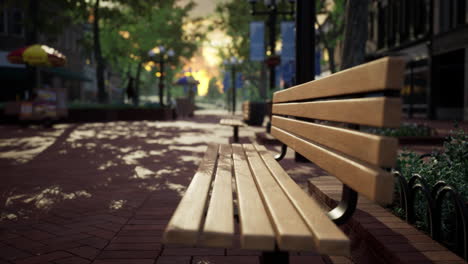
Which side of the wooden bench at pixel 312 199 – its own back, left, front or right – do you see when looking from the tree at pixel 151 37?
right

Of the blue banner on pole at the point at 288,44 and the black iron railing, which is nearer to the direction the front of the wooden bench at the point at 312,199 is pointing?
the blue banner on pole

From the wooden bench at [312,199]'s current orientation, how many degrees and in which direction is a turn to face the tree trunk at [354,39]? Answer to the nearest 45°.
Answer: approximately 90° to its right

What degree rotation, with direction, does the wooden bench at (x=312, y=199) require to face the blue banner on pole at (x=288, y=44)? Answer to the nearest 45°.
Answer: approximately 90° to its right

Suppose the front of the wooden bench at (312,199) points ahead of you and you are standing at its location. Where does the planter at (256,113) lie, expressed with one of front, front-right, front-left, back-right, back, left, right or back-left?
right

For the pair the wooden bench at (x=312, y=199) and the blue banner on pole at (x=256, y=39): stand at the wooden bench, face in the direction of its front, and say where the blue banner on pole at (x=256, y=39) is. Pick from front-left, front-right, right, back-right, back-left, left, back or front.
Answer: right

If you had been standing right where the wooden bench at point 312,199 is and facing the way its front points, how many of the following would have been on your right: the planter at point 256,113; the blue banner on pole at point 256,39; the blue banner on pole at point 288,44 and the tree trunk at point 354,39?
4

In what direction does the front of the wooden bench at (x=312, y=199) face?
to the viewer's left

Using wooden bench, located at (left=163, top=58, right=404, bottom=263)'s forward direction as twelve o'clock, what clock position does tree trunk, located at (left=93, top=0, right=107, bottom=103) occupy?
The tree trunk is roughly at 2 o'clock from the wooden bench.

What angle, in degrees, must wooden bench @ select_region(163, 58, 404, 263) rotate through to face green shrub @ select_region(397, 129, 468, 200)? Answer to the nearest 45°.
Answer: approximately 135° to its right

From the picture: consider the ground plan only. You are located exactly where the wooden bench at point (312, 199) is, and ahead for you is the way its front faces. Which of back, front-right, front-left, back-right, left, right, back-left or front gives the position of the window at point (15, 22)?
front-right
